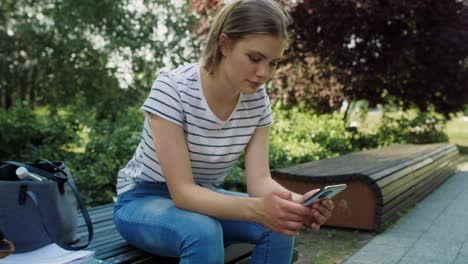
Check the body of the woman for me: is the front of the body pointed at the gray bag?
no

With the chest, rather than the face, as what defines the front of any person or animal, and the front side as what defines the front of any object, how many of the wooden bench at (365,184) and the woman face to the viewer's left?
0

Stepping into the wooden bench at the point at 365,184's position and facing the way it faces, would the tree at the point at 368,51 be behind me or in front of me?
behind

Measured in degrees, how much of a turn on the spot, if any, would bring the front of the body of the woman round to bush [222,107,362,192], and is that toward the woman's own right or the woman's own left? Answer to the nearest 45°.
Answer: approximately 135° to the woman's own left

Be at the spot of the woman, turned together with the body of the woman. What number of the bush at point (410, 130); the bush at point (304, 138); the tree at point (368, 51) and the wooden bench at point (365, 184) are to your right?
0

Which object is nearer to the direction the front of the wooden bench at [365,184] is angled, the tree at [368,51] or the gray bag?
the gray bag

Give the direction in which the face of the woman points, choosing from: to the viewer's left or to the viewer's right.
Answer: to the viewer's right

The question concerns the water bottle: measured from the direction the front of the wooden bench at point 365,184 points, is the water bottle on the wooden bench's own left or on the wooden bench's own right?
on the wooden bench's own right

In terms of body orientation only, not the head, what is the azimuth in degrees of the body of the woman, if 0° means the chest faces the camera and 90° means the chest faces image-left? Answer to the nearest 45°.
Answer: approximately 315°

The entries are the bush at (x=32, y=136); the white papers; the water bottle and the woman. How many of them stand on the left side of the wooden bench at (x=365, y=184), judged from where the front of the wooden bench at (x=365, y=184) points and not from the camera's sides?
0

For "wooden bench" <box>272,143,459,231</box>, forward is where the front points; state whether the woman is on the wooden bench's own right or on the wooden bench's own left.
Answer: on the wooden bench's own right
